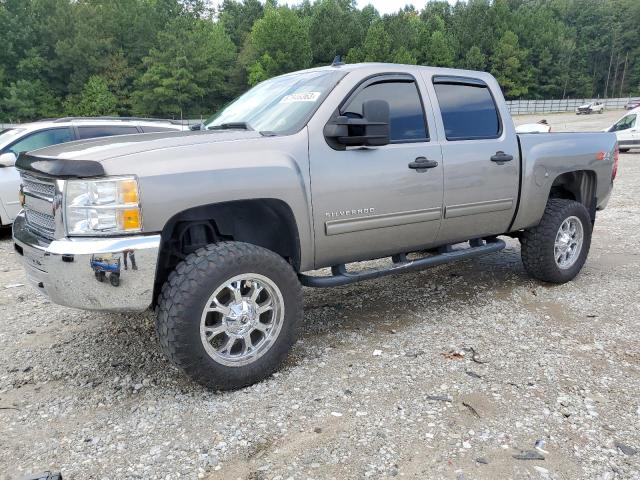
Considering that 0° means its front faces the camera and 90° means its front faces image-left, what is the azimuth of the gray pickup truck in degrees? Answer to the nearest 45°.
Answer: approximately 45°

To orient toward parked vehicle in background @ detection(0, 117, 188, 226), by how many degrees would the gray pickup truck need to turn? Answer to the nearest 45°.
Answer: approximately 90° to its right

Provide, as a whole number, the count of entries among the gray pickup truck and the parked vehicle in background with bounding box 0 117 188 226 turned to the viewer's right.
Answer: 0

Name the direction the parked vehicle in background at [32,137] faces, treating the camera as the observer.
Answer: facing the viewer and to the left of the viewer

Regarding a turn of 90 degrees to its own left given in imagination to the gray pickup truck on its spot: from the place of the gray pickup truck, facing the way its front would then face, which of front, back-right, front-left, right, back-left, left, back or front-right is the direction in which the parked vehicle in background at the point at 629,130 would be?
left

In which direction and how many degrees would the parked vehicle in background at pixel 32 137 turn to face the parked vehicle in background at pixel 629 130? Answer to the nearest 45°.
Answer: approximately 135° to its left

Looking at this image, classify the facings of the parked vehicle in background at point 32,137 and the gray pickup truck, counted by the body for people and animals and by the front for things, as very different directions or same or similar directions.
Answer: same or similar directions
